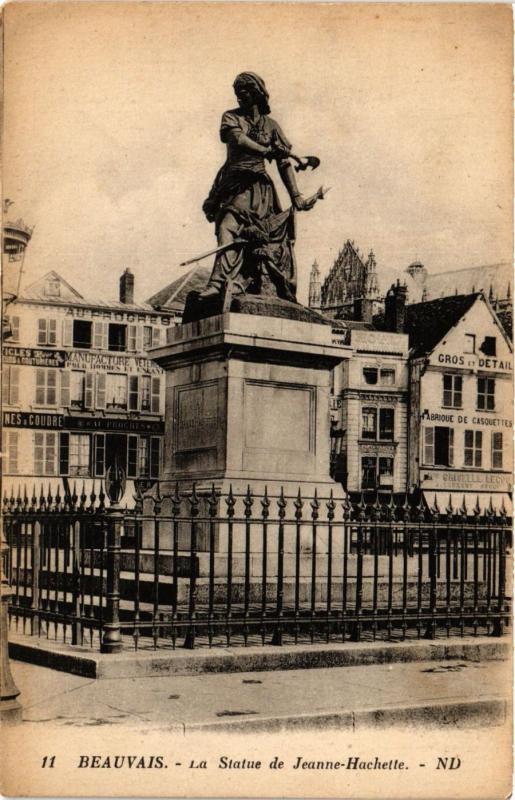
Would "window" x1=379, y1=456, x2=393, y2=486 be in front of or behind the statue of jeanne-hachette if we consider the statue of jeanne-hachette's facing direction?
behind

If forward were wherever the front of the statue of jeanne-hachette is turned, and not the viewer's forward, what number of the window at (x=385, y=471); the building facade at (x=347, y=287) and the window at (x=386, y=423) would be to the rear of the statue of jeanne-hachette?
3

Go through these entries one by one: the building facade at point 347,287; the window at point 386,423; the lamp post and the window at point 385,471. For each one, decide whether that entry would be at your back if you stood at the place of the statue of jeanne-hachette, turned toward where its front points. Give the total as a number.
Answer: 3

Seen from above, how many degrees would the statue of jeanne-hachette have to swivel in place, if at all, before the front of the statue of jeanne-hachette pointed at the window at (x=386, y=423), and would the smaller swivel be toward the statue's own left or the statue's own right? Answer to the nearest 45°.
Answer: approximately 180°

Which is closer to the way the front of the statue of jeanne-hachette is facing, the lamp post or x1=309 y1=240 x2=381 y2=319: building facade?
the lamp post

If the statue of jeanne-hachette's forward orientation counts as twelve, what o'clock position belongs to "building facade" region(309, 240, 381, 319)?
The building facade is roughly at 6 o'clock from the statue of jeanne-hachette.

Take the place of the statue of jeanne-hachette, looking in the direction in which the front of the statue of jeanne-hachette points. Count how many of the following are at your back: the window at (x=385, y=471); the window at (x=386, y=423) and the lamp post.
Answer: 2

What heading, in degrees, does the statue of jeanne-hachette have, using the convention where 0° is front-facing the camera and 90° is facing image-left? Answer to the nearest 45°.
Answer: approximately 0°

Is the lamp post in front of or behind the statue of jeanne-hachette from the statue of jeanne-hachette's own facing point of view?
in front
